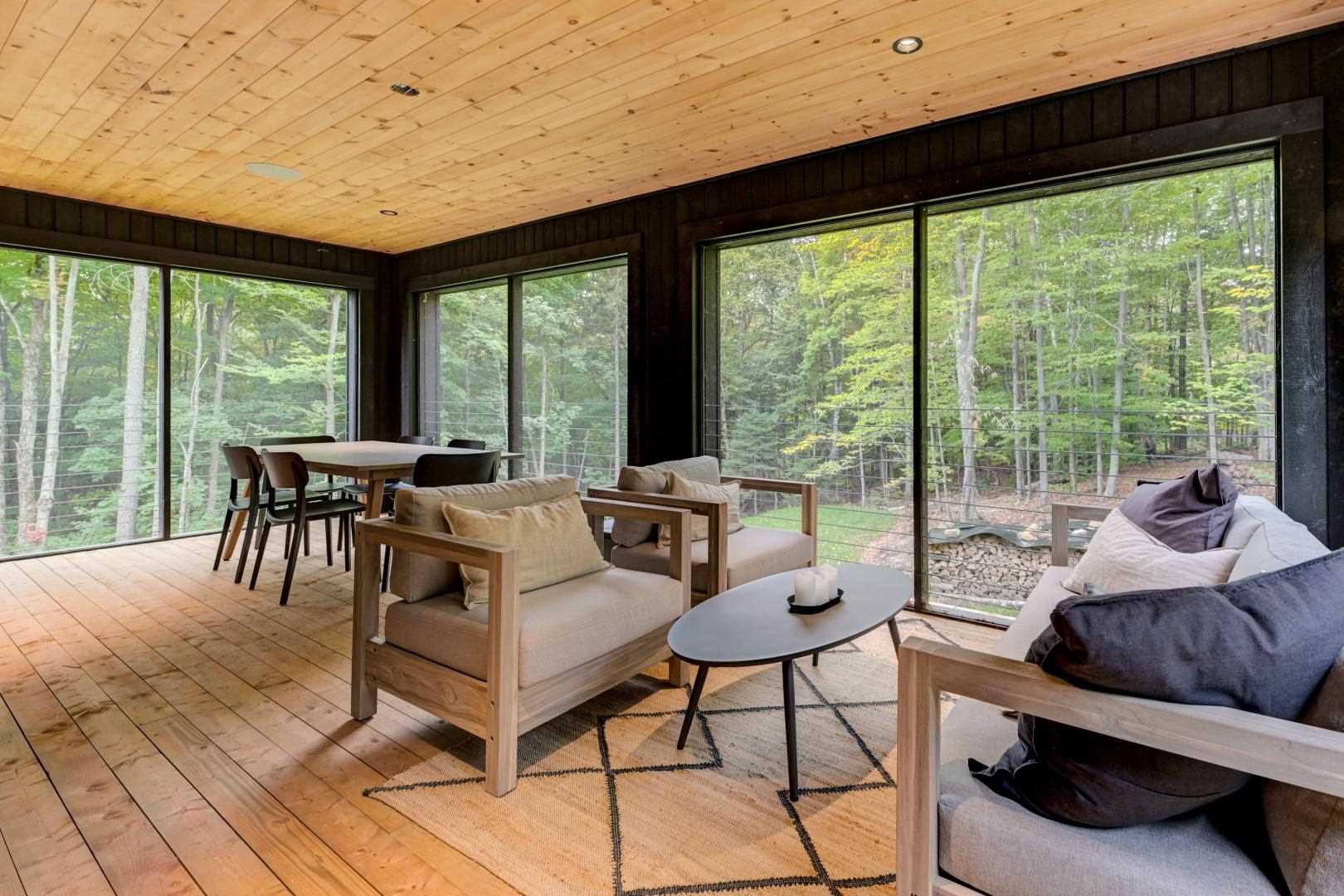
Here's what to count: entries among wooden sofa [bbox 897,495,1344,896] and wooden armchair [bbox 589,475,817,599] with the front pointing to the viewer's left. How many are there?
1

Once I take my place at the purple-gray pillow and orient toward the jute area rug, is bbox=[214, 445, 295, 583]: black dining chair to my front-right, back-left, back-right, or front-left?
front-right

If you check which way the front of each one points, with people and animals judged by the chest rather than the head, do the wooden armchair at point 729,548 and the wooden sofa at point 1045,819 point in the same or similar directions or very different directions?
very different directions

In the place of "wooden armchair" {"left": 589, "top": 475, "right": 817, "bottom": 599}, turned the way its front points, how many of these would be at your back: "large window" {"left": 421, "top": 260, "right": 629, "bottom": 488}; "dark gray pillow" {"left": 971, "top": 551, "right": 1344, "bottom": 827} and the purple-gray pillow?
1

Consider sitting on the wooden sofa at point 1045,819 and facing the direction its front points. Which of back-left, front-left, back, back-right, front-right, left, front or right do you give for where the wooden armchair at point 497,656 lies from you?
front

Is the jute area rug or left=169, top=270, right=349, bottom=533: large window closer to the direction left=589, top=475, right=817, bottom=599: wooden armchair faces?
the jute area rug

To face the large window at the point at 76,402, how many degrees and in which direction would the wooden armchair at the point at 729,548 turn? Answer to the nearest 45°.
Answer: approximately 135° to its right

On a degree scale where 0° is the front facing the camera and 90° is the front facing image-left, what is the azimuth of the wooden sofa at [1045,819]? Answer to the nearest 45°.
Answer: approximately 90°

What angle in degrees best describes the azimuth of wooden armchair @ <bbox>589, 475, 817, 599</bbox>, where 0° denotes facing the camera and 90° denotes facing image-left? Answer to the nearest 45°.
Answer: approximately 315°

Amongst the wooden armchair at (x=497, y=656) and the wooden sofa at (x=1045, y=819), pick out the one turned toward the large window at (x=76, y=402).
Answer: the wooden sofa

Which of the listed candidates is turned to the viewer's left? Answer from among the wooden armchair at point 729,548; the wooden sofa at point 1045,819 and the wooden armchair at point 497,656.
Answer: the wooden sofa

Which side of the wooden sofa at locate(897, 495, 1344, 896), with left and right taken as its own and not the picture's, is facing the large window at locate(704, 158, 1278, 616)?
right

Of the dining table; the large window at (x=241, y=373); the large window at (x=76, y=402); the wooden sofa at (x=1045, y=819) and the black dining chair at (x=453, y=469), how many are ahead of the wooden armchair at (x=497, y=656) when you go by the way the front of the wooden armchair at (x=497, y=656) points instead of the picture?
1

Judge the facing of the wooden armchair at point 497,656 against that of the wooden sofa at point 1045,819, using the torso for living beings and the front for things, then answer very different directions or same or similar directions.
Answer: very different directions

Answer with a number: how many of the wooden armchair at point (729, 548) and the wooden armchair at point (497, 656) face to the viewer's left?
0

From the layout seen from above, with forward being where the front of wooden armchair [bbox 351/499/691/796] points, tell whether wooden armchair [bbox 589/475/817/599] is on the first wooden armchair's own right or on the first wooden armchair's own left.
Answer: on the first wooden armchair's own left

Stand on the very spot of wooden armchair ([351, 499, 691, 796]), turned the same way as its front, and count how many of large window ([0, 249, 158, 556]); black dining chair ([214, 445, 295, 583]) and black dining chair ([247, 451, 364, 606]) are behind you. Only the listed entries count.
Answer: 3

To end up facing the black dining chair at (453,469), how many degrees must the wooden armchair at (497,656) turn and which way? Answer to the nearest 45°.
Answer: approximately 135° to its left

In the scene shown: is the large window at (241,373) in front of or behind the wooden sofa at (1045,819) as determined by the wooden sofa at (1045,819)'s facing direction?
in front

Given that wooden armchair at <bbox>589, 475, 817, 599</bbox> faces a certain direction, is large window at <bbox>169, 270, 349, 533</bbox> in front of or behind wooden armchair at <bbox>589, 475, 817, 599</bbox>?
behind

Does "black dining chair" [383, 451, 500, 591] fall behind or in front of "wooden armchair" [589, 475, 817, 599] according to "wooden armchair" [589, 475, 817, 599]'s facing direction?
behind
